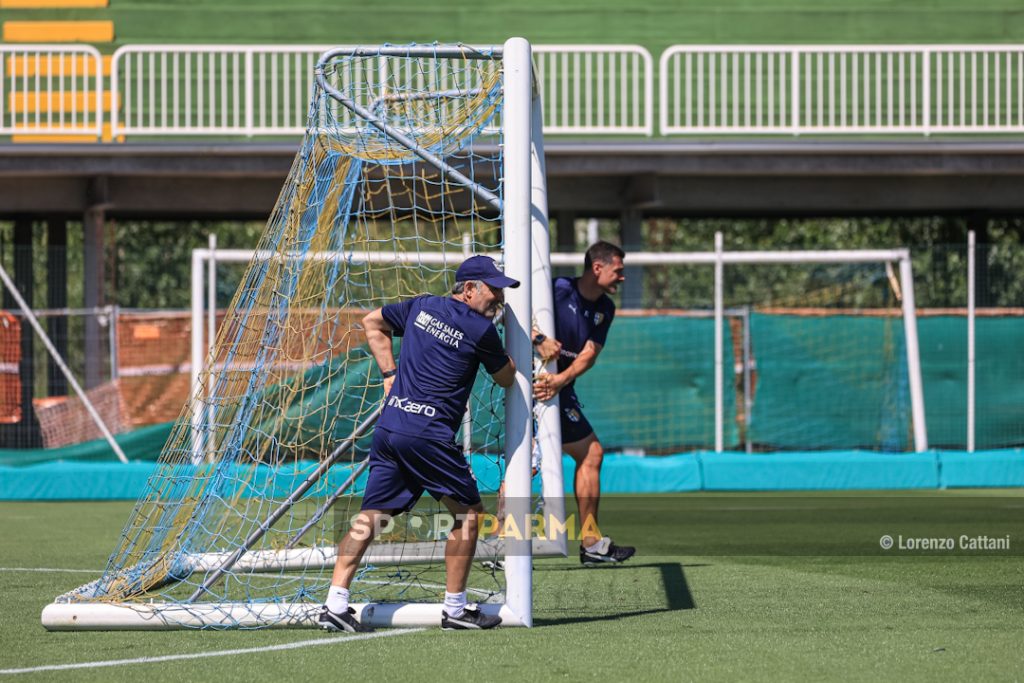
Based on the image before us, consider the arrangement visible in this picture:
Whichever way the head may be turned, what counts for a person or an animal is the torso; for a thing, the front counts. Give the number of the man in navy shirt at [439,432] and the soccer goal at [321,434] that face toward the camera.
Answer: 0

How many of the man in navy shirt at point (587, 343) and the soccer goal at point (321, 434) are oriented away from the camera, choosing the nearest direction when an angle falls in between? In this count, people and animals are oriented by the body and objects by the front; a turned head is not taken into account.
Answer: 0

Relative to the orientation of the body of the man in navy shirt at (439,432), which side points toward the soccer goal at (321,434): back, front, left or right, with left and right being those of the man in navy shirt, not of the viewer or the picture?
left

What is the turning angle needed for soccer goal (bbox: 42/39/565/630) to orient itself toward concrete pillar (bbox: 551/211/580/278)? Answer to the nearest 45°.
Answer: approximately 90° to its left

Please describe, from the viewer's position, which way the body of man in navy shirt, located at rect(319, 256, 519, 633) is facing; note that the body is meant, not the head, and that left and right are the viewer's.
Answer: facing away from the viewer and to the right of the viewer

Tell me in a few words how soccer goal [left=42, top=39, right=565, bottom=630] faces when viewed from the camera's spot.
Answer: facing to the right of the viewer

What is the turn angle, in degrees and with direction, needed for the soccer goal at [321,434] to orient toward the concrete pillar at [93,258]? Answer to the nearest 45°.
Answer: approximately 90° to its left

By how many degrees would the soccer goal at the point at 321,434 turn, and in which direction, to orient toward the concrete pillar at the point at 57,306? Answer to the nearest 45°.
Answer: approximately 90° to its left

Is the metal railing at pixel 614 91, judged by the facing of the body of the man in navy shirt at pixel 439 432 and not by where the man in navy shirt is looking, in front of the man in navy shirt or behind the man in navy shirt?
in front

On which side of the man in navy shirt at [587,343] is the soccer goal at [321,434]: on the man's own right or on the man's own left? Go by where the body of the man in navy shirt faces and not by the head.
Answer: on the man's own right
